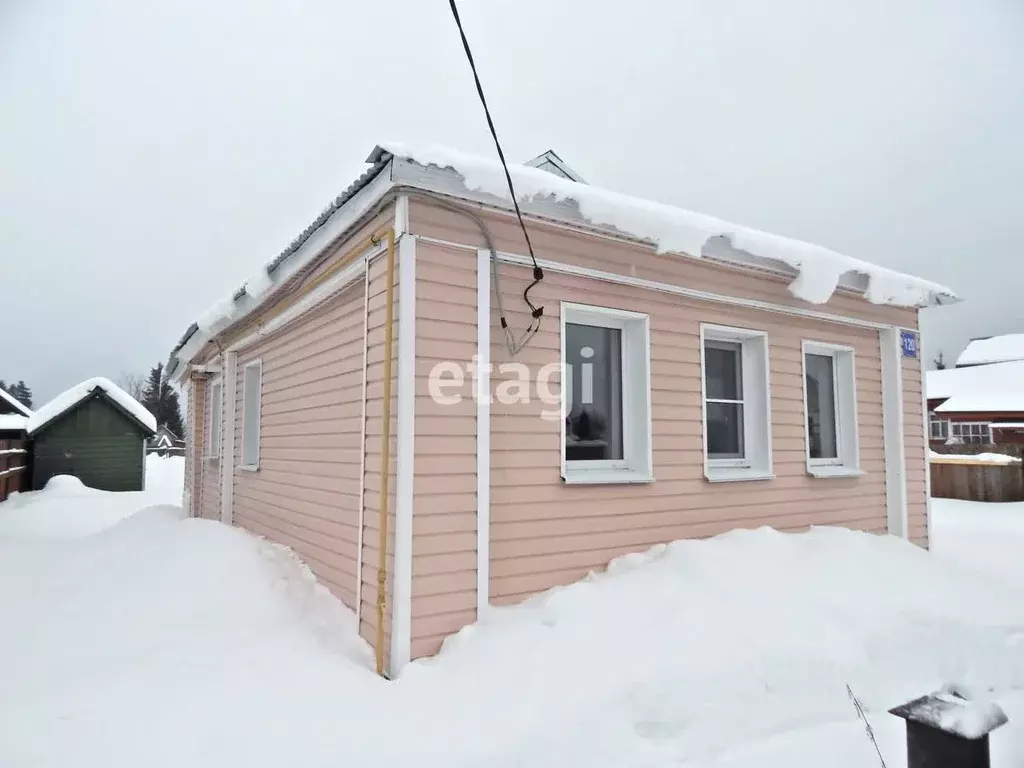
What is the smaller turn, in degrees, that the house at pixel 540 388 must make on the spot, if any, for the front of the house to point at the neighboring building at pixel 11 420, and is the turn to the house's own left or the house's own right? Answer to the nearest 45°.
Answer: approximately 180°

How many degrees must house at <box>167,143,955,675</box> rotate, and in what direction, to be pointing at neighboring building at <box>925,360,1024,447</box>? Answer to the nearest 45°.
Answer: approximately 90° to its left

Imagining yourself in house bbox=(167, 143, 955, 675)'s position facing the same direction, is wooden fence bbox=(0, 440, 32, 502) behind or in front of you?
behind

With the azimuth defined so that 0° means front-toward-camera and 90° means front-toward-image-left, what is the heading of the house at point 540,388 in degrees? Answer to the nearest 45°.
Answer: approximately 315°

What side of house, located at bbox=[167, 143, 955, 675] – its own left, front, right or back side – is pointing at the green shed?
back

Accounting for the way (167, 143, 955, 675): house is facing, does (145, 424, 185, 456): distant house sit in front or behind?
behind

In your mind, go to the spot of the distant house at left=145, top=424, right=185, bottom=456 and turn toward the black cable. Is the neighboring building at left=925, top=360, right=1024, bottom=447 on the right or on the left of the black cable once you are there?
left

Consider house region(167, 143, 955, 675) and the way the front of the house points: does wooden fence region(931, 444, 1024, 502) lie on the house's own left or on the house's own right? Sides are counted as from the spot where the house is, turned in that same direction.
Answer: on the house's own left
